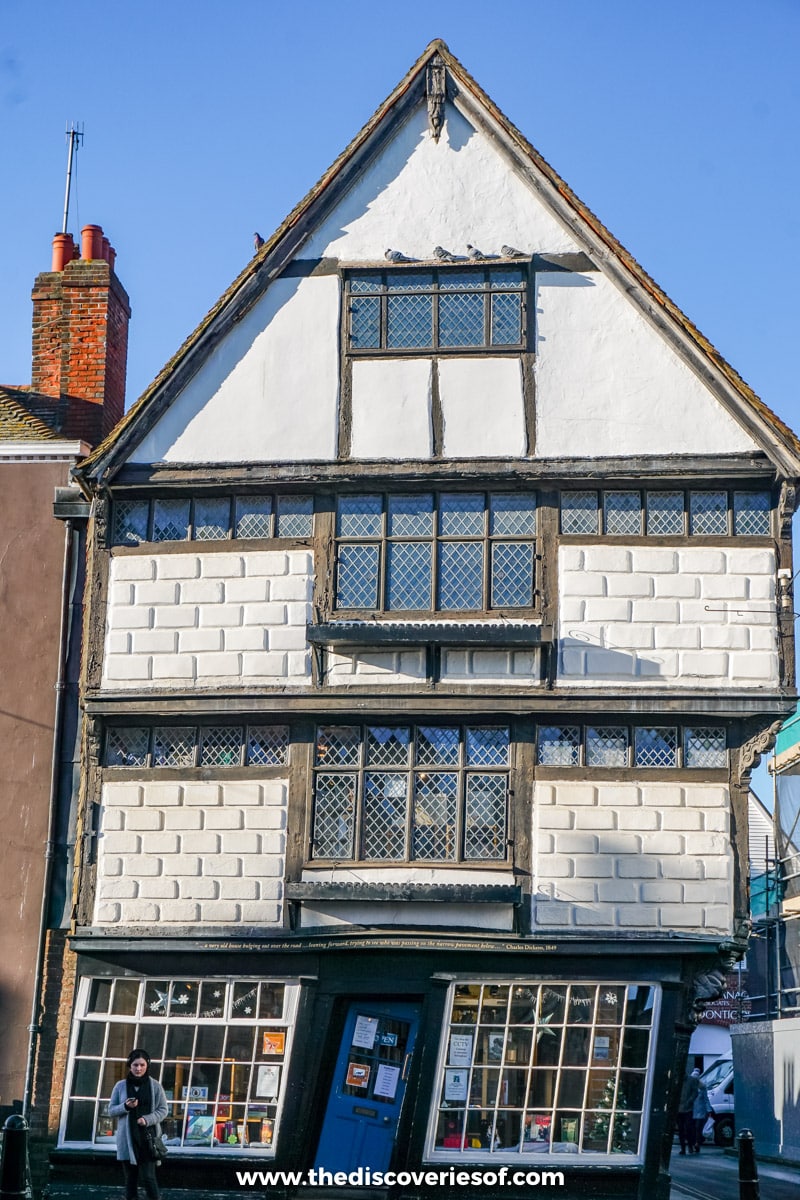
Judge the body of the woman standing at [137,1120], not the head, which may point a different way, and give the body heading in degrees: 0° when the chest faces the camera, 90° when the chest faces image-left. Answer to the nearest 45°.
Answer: approximately 0°

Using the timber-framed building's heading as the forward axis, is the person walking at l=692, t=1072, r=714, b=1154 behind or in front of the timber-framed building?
behind

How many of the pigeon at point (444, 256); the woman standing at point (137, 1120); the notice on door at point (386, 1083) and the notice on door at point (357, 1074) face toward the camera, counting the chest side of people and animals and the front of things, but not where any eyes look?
3

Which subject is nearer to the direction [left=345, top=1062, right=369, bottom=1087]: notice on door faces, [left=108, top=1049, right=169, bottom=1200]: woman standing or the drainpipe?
the woman standing
